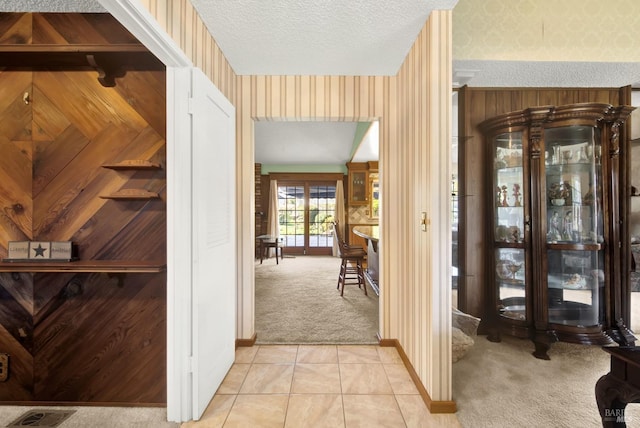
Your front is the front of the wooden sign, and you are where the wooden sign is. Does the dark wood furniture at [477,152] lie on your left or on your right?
on your left

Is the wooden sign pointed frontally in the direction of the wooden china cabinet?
no

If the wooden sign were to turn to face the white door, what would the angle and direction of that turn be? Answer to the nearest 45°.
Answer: approximately 45° to its left

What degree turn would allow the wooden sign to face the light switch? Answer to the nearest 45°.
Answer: approximately 45° to its left

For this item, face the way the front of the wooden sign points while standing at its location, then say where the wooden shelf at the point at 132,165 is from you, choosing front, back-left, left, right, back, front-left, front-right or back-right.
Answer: front-left

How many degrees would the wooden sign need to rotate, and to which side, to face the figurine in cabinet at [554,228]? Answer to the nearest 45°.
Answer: approximately 45° to its left

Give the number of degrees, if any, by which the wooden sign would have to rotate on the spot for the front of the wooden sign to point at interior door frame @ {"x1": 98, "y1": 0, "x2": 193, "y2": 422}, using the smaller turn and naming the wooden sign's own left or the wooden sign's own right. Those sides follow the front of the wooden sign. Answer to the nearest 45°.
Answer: approximately 45° to the wooden sign's own left

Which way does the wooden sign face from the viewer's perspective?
toward the camera

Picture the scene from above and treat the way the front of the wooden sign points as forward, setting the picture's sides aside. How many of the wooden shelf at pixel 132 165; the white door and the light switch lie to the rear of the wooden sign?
0

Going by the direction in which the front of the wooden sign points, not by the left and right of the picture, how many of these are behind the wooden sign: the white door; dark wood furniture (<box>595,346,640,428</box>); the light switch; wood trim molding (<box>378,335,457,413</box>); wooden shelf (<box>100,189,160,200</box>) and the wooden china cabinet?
0

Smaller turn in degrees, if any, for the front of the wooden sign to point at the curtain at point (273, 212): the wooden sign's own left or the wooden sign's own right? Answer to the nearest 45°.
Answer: approximately 135° to the wooden sign's own left

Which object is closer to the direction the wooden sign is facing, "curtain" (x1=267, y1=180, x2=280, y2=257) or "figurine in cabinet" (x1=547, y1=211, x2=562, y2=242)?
the figurine in cabinet
